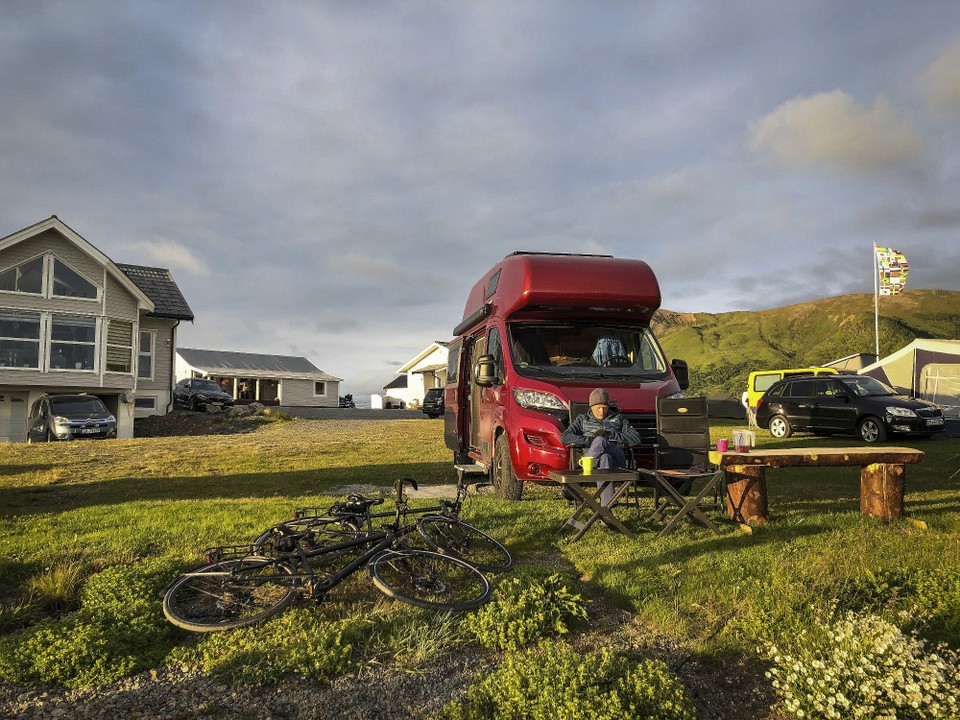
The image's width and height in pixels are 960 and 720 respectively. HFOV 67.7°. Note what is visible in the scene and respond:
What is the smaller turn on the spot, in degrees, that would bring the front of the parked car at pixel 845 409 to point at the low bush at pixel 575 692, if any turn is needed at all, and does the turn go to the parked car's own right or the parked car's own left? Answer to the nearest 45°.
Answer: approximately 45° to the parked car's own right

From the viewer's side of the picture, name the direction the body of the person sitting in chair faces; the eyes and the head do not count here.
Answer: toward the camera

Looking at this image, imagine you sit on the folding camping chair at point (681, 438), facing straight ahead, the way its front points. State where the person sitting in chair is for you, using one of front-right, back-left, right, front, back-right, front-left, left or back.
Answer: front-right

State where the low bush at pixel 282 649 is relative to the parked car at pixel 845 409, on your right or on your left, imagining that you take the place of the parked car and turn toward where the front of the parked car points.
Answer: on your right

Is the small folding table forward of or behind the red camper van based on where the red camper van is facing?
forward

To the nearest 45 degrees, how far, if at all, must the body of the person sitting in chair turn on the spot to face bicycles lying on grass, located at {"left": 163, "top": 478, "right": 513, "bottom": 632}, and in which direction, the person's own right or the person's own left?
approximately 45° to the person's own right

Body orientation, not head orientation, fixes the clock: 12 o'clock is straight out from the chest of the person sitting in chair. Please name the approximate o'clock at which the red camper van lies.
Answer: The red camper van is roughly at 5 o'clock from the person sitting in chair.

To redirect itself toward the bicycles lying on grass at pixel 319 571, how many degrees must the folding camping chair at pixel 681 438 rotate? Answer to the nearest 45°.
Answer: approximately 45° to its right

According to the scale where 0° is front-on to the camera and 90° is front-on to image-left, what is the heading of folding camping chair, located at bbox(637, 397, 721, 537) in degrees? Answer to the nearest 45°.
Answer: approximately 0°

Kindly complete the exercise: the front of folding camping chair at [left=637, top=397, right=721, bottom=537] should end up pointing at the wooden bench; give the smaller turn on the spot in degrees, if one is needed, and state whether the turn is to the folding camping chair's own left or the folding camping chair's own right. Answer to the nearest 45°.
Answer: approximately 90° to the folding camping chair's own left
